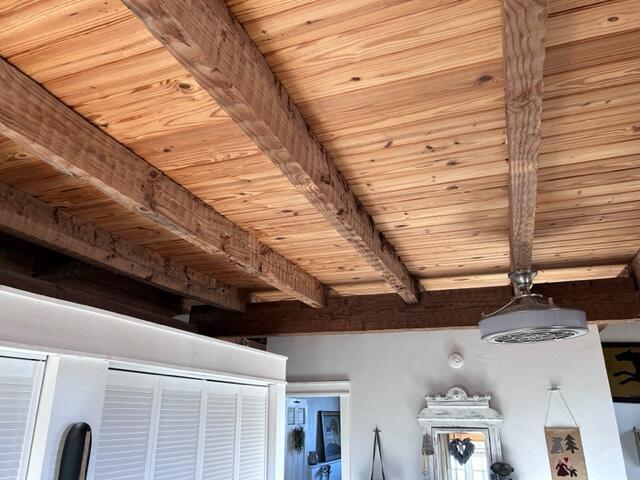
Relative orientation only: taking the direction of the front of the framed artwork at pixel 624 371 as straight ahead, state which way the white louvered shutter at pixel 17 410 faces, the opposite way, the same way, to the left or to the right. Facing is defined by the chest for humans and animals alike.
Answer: to the left

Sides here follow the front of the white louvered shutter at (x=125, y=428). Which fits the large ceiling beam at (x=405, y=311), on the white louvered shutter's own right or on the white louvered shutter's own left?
on the white louvered shutter's own left

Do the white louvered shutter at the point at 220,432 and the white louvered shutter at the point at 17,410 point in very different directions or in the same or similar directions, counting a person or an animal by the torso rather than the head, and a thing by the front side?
same or similar directions

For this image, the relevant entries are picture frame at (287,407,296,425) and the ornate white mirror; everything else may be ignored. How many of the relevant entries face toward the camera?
2

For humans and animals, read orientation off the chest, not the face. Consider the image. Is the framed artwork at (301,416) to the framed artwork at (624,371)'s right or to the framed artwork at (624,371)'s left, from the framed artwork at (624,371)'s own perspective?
on its right

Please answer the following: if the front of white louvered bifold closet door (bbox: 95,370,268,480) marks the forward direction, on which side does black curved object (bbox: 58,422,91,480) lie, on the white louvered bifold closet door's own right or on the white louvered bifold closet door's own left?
on the white louvered bifold closet door's own right

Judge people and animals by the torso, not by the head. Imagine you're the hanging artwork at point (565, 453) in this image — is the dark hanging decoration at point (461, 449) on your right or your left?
on your right

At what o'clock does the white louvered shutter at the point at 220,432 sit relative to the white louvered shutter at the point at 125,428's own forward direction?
the white louvered shutter at the point at 220,432 is roughly at 9 o'clock from the white louvered shutter at the point at 125,428.

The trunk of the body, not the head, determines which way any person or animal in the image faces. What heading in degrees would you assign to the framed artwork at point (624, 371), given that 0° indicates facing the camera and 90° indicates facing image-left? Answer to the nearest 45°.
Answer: approximately 0°

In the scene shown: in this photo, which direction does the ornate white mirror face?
toward the camera

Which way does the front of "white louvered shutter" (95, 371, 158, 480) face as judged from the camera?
facing the viewer and to the right of the viewer

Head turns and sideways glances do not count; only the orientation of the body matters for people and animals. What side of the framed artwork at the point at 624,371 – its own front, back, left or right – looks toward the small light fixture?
front

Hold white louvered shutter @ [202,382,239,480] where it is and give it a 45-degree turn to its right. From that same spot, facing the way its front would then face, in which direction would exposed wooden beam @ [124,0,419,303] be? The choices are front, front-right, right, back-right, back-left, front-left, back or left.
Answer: front

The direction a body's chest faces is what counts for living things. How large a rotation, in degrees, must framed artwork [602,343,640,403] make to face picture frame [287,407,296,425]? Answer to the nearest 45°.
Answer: approximately 90° to its right
